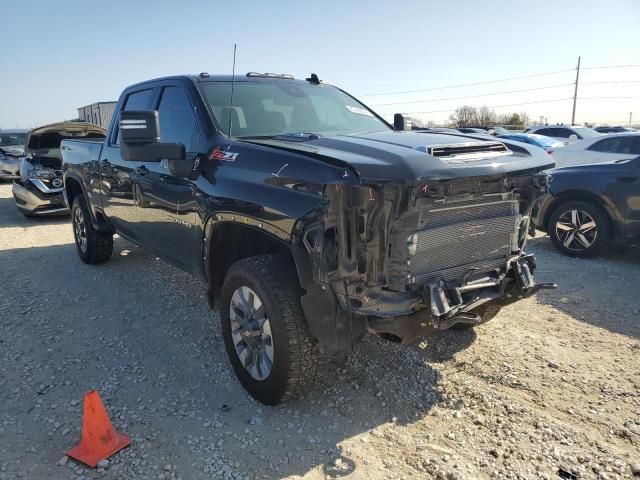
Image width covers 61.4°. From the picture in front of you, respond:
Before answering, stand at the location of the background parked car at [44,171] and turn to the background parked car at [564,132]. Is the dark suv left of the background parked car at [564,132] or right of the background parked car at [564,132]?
right

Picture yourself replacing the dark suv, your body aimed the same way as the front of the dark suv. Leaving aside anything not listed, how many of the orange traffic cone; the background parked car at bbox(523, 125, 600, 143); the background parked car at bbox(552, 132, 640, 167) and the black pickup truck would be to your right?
2

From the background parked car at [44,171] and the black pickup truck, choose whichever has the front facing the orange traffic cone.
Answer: the background parked car

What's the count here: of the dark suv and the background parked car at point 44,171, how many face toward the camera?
1

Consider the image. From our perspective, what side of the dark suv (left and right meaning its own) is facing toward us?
left

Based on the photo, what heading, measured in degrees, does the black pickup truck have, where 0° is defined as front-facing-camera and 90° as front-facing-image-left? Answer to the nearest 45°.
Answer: approximately 315°

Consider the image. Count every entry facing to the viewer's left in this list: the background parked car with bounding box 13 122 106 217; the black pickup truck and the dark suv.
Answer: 1

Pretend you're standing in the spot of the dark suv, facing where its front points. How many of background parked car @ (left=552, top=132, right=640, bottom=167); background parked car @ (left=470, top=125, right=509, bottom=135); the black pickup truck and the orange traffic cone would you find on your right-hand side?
2

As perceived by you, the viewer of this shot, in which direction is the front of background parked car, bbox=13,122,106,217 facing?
facing the viewer

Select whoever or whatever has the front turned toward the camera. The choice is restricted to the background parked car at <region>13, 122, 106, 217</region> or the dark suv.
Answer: the background parked car

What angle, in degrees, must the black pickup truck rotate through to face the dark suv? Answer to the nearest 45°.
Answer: approximately 90° to its left

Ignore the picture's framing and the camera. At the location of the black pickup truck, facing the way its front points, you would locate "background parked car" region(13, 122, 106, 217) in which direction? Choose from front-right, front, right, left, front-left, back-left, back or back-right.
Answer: back
